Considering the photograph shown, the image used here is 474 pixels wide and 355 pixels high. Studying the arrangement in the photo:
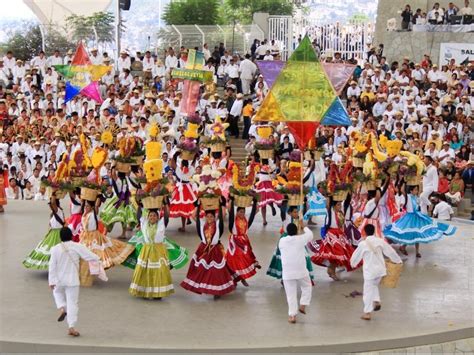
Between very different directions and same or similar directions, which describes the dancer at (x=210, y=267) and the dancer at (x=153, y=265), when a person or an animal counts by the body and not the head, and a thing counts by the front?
same or similar directions

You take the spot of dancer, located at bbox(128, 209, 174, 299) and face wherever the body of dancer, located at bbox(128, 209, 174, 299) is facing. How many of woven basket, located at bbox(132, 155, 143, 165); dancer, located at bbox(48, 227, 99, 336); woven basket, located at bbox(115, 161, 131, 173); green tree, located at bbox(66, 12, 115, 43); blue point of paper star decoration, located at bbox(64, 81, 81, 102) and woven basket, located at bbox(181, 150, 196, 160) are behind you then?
5

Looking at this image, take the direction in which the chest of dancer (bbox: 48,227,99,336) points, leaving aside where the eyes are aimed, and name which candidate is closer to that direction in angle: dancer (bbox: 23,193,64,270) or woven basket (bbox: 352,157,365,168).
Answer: the dancer

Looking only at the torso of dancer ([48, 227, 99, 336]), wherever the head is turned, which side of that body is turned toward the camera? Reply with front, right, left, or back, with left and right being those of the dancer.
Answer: back

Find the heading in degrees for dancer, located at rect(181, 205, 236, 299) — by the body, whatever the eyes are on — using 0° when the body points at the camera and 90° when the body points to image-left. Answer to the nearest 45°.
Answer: approximately 0°

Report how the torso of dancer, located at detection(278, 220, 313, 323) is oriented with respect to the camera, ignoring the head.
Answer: away from the camera

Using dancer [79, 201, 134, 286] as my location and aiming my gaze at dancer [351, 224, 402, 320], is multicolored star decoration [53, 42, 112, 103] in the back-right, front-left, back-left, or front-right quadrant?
back-left

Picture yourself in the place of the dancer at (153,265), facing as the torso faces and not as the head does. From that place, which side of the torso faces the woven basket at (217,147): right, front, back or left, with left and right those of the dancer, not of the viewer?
back
